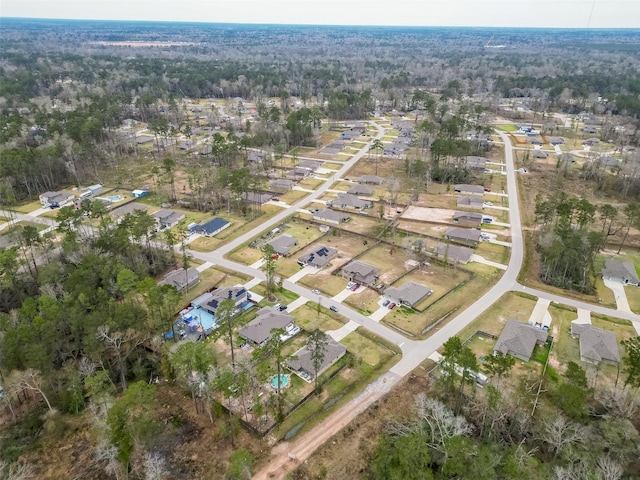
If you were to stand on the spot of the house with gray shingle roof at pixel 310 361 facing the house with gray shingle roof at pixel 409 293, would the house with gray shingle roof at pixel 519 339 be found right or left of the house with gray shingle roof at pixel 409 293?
right

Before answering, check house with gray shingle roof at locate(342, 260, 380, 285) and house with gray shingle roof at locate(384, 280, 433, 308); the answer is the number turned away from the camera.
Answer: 0

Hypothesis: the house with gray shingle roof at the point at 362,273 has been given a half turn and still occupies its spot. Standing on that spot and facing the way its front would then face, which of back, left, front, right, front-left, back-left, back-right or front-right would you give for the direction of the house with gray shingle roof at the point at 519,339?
right

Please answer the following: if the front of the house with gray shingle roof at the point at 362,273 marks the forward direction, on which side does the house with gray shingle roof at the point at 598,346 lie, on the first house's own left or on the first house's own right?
on the first house's own left

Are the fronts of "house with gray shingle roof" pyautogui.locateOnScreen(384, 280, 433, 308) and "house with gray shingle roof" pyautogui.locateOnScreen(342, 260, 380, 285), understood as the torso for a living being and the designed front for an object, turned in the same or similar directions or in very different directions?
same or similar directions

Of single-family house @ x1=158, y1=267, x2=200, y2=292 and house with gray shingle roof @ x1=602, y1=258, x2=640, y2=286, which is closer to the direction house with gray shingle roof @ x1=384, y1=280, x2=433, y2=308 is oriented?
the single-family house

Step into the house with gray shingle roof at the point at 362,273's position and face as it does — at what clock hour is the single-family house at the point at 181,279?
The single-family house is roughly at 1 o'clock from the house with gray shingle roof.

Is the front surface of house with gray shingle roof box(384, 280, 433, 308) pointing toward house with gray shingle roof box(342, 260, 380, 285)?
no

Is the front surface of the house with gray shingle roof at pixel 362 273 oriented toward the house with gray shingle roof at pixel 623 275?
no

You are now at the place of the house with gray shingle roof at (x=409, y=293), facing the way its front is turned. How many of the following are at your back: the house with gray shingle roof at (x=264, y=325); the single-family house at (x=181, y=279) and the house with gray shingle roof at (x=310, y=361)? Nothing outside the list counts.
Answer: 0

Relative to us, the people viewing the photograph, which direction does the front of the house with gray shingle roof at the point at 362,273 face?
facing the viewer and to the left of the viewer

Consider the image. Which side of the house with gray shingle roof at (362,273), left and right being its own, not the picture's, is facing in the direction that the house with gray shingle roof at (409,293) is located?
left

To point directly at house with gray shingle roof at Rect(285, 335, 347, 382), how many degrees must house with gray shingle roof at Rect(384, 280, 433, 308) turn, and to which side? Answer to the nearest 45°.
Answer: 0° — it already faces it
